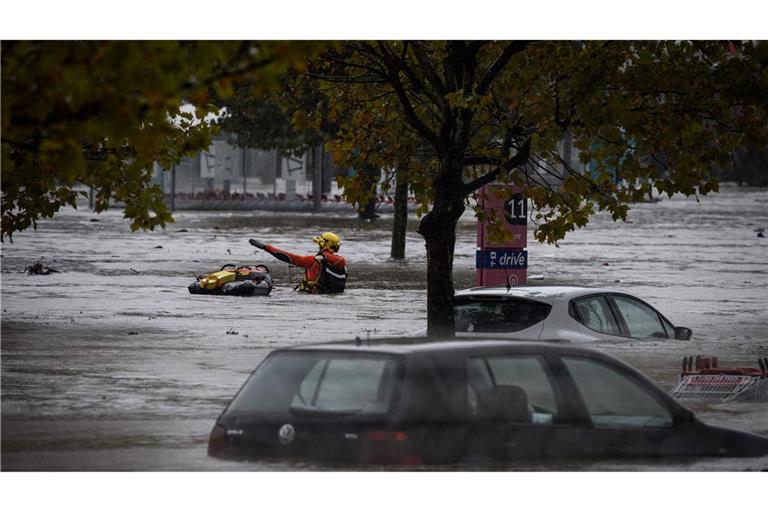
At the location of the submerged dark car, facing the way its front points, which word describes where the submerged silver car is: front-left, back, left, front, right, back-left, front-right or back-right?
front-left

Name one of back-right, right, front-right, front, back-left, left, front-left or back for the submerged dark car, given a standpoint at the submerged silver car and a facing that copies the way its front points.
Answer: back-right

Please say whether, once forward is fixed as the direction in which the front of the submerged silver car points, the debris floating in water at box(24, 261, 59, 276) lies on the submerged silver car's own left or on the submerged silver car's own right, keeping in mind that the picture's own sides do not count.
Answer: on the submerged silver car's own left

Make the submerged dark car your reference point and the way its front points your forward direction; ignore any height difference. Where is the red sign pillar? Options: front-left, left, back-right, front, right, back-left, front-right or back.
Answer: front-left

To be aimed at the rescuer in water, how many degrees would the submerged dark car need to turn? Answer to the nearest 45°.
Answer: approximately 45° to its left

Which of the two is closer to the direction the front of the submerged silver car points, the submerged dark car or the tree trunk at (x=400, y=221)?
the tree trunk

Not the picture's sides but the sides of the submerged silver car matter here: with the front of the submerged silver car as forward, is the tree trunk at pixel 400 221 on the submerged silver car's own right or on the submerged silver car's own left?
on the submerged silver car's own left

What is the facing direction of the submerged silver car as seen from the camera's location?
facing away from the viewer and to the right of the viewer

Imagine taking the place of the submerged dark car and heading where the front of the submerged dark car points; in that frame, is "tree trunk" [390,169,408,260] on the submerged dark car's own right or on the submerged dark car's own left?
on the submerged dark car's own left

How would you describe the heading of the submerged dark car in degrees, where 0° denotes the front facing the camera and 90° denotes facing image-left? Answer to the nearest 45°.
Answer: approximately 225°
